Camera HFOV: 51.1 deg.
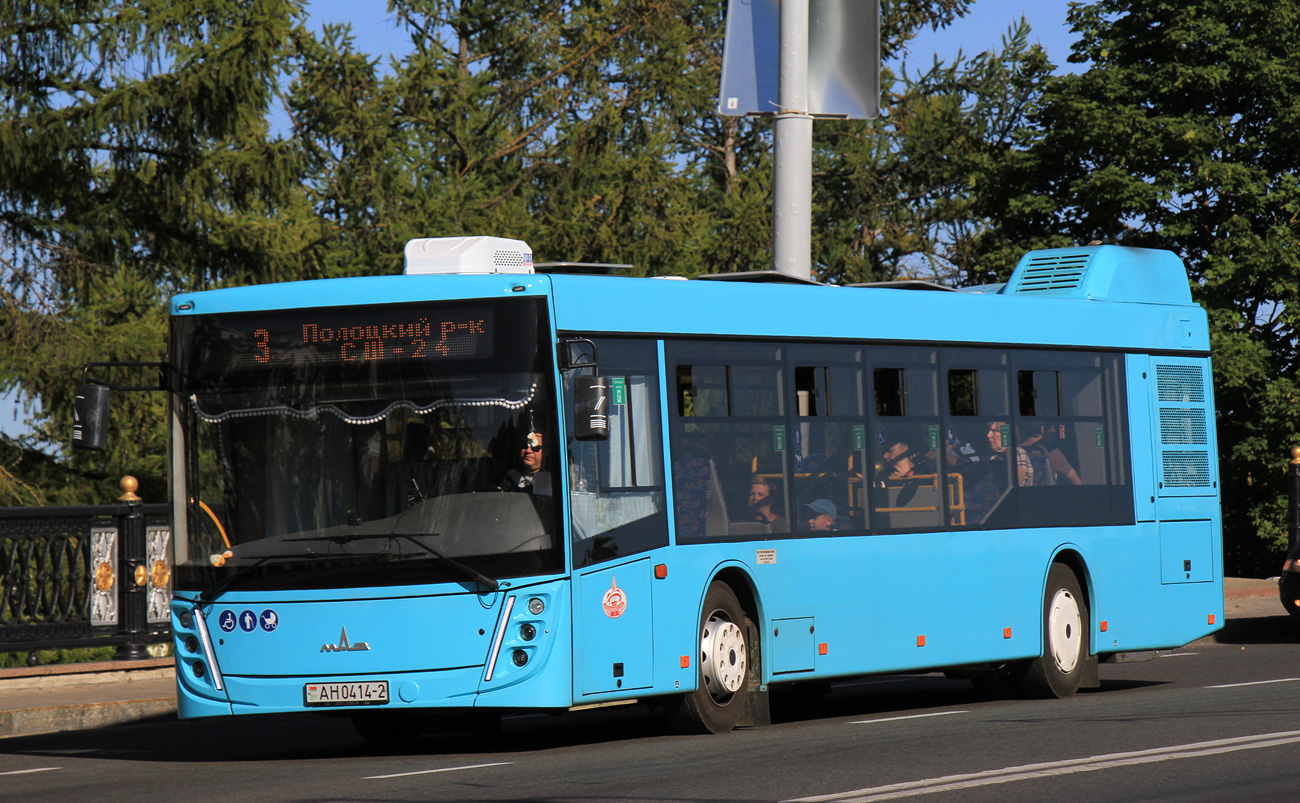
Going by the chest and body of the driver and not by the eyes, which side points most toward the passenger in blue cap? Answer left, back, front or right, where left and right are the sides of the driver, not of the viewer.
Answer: back

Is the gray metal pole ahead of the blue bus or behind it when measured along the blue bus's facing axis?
behind

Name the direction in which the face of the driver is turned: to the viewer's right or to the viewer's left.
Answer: to the viewer's left

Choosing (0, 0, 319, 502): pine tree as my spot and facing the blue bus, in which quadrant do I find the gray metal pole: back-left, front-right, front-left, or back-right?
front-left

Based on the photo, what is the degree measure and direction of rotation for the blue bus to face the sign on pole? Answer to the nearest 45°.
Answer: approximately 135° to its right

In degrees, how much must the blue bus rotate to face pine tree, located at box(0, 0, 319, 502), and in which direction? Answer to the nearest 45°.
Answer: approximately 90° to its right

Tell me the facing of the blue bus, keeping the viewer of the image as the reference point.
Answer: facing the viewer and to the left of the viewer

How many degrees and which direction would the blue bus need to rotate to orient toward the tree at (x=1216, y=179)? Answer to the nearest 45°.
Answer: approximately 180°
